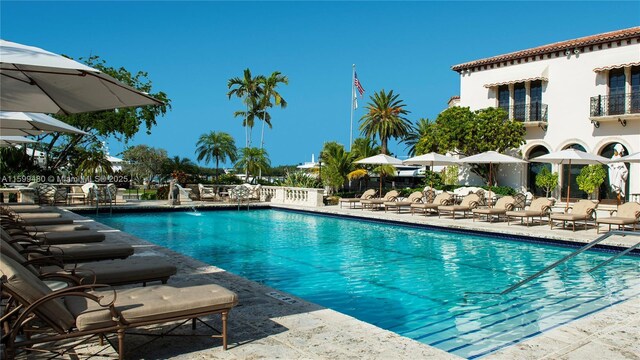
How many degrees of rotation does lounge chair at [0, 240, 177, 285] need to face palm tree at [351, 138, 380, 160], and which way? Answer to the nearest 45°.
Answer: approximately 45° to its left

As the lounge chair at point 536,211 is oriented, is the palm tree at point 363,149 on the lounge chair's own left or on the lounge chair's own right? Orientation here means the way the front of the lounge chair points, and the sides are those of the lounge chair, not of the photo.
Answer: on the lounge chair's own right

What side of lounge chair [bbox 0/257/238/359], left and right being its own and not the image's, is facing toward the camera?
right

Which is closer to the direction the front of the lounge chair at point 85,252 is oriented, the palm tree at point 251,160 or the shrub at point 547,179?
the shrub

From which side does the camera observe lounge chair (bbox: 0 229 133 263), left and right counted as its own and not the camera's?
right

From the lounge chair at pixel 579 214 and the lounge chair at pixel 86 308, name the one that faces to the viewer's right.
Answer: the lounge chair at pixel 86 308

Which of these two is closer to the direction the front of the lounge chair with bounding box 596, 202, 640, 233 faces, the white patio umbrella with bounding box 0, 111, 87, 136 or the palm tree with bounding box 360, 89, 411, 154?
the white patio umbrella

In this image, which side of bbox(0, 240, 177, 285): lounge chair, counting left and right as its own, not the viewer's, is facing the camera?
right

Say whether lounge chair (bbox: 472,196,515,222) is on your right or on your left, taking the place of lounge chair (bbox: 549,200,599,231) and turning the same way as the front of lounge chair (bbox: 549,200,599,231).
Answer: on your right

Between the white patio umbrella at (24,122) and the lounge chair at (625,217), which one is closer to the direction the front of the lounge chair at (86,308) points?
the lounge chair

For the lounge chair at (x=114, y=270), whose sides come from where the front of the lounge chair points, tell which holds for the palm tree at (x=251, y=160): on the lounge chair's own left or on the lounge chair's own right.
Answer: on the lounge chair's own left
